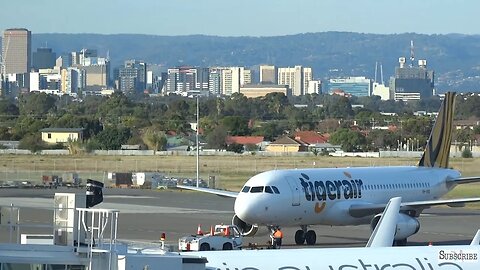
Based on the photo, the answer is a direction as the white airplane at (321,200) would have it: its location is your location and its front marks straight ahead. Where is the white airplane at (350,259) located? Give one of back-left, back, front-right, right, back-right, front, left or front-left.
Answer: front-left

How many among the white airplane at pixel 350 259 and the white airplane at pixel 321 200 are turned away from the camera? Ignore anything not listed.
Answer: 0

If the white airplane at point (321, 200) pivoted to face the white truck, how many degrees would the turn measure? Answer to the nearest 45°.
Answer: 0° — it already faces it

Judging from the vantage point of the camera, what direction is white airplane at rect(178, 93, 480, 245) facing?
facing the viewer and to the left of the viewer

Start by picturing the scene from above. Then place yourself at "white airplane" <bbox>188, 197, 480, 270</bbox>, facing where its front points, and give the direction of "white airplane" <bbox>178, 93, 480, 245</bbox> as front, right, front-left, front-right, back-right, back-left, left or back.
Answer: right

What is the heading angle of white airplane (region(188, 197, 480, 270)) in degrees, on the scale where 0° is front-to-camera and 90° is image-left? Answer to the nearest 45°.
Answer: approximately 90°
